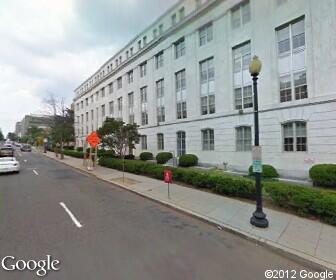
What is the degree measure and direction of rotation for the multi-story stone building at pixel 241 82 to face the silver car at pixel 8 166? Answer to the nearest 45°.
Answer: approximately 45° to its right

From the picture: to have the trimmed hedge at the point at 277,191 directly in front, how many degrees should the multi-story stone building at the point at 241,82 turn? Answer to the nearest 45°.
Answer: approximately 45° to its left

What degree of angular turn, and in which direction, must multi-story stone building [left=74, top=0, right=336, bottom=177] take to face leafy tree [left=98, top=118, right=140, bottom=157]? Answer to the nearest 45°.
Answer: approximately 45° to its right
